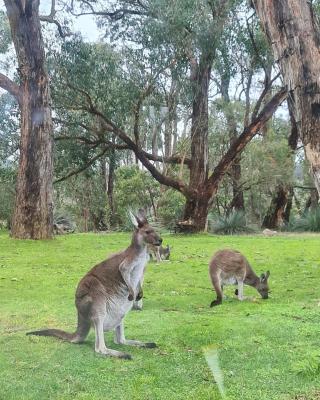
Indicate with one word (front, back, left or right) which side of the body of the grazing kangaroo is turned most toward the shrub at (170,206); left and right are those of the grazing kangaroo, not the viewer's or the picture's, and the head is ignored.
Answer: left

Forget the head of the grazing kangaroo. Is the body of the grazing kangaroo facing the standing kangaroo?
no

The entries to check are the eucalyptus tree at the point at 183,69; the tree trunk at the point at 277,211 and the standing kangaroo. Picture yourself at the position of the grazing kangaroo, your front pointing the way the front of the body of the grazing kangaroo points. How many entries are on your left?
2

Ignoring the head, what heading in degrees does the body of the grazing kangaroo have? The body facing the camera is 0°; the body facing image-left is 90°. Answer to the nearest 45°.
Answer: approximately 270°

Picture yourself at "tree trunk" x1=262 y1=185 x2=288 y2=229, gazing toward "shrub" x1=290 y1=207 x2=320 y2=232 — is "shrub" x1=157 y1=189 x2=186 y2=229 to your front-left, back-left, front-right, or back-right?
back-right

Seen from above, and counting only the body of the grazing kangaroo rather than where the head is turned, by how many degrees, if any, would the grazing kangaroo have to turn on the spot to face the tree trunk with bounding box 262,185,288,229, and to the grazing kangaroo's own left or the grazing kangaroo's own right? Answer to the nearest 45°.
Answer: approximately 90° to the grazing kangaroo's own left

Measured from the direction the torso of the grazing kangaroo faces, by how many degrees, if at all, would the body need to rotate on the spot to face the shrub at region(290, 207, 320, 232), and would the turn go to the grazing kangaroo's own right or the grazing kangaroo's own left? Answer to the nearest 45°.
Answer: approximately 90° to the grazing kangaroo's own left

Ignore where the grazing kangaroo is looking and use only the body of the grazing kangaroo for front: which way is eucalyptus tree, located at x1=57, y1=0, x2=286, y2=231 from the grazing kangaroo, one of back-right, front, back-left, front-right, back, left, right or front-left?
left

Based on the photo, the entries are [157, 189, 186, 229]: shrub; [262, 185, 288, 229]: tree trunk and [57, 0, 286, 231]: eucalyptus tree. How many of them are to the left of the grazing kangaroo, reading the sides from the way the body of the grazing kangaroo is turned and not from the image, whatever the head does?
3
